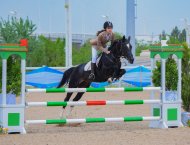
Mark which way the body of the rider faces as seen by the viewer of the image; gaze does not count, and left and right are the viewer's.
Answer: facing the viewer and to the right of the viewer

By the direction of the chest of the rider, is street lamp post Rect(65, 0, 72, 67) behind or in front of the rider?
behind
